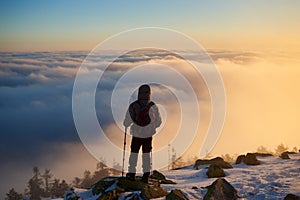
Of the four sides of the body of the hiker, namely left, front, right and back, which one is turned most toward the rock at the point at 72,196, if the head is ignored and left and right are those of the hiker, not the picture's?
left

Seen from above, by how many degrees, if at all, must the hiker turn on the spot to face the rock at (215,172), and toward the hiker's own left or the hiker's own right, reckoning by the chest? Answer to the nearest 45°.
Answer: approximately 45° to the hiker's own right

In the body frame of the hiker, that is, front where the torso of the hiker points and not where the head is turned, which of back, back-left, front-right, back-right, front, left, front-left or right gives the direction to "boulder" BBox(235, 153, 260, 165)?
front-right

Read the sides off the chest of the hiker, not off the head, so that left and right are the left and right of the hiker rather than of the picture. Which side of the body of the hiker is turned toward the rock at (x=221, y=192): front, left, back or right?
right

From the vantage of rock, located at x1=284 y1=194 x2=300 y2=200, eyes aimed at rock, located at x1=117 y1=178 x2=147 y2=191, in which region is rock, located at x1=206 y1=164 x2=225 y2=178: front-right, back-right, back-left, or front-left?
front-right

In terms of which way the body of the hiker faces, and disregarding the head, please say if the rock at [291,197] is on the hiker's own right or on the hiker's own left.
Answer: on the hiker's own right

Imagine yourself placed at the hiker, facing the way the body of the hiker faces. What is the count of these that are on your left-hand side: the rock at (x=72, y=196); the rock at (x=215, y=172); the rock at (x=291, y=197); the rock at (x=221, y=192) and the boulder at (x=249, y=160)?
1

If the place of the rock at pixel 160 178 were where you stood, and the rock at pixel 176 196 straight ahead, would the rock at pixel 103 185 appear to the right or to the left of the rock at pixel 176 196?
right

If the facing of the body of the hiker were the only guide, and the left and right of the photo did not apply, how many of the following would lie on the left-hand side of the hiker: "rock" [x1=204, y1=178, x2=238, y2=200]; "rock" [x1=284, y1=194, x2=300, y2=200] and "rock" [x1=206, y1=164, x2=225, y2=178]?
0

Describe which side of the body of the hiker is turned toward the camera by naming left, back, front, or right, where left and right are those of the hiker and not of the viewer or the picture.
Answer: back

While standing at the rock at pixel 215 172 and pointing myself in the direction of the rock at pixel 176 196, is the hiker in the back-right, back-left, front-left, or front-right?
front-right

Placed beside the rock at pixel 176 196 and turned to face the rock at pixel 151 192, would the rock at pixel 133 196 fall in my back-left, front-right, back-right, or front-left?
front-left

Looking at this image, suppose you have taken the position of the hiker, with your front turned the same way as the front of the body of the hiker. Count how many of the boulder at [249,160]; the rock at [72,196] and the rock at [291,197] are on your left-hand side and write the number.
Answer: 1
